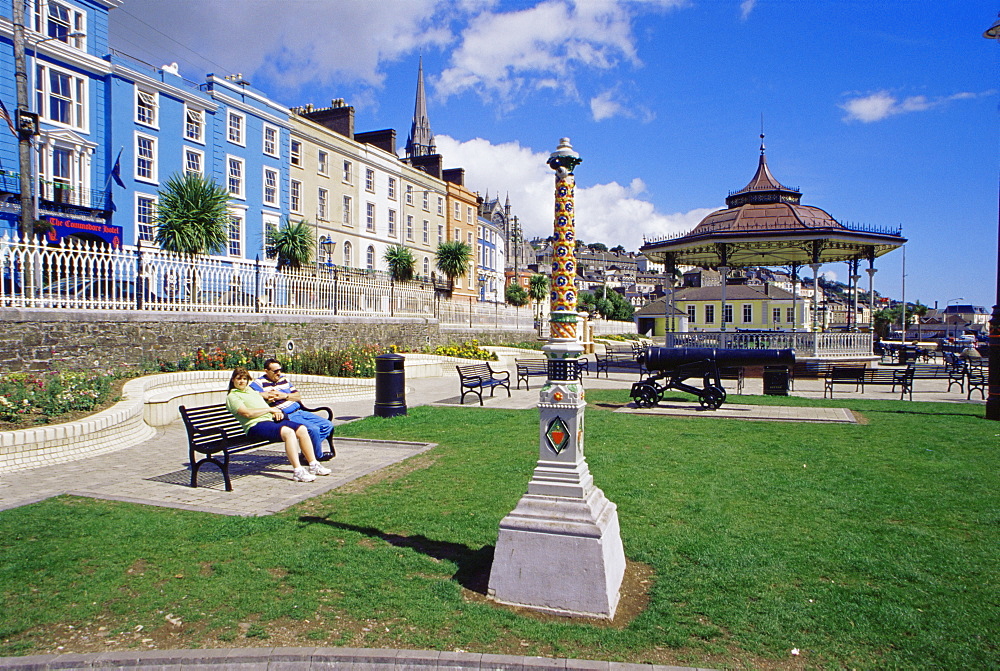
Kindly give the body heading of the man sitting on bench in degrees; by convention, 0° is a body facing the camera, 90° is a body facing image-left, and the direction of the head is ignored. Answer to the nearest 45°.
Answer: approximately 315°

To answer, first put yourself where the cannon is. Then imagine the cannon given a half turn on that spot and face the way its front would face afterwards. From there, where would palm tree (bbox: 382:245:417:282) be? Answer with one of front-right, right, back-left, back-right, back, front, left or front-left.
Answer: front-right

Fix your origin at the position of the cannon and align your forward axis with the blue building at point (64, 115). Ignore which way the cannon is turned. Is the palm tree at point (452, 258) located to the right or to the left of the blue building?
right

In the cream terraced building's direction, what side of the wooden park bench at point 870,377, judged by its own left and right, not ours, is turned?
right

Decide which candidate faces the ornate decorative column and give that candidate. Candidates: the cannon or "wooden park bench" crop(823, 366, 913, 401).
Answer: the wooden park bench

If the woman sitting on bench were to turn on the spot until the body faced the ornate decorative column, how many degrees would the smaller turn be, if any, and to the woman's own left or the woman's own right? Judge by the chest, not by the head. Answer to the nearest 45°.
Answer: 0° — they already face it

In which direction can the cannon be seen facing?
to the viewer's right

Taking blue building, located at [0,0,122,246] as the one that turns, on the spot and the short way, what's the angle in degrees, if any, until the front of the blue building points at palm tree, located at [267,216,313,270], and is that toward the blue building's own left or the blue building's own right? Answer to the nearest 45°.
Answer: approximately 45° to the blue building's own left

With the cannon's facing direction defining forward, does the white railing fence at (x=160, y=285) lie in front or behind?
behind

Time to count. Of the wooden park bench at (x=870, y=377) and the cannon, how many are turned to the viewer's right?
1
